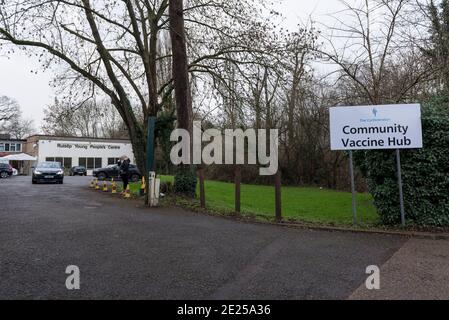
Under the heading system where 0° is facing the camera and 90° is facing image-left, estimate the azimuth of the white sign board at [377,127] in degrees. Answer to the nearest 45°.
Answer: approximately 0°

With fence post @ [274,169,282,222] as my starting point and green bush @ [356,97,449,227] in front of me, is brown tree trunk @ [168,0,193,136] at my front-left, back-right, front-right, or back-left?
back-left

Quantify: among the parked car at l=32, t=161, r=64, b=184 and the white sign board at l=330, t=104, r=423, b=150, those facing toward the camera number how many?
2

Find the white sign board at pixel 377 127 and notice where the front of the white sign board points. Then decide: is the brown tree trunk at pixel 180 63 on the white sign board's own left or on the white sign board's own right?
on the white sign board's own right

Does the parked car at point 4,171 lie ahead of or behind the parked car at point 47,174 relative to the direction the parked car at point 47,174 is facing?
behind

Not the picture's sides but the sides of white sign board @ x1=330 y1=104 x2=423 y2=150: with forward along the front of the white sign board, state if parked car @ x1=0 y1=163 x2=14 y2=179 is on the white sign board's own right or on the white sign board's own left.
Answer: on the white sign board's own right

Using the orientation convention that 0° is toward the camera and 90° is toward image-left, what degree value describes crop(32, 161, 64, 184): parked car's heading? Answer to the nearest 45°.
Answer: approximately 0°
